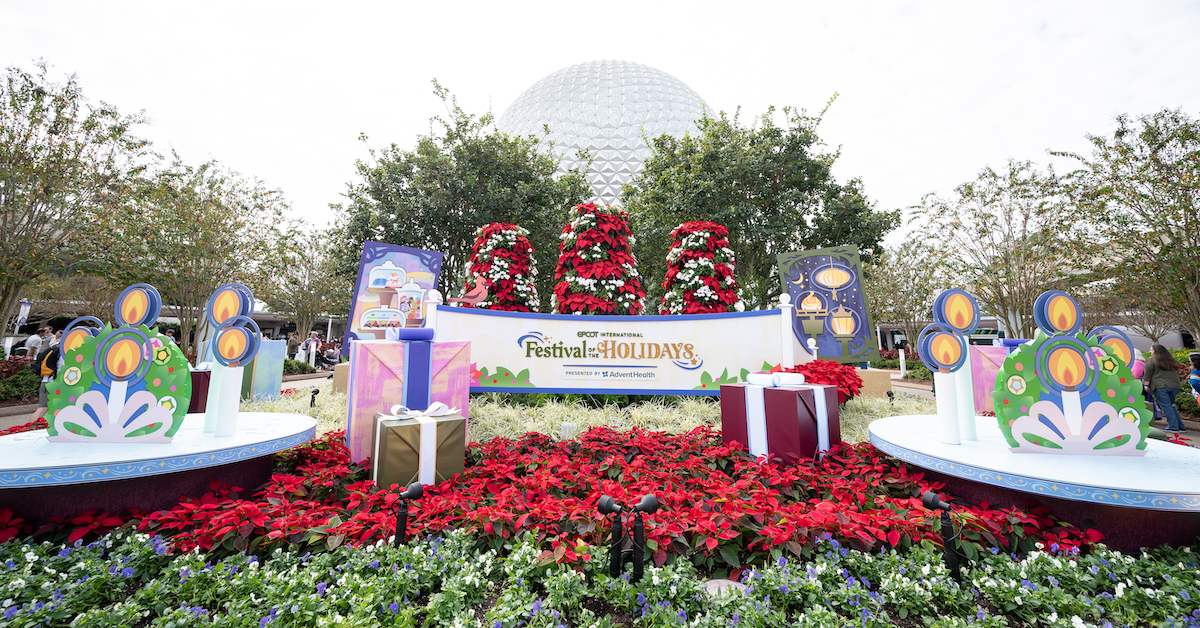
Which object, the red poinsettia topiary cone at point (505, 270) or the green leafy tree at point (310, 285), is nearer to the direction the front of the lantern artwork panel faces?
the red poinsettia topiary cone

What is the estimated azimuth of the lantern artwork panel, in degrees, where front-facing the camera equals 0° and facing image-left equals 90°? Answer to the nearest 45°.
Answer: approximately 0°

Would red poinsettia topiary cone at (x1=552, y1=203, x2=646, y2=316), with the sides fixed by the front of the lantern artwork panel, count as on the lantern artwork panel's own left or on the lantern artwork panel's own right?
on the lantern artwork panel's own right

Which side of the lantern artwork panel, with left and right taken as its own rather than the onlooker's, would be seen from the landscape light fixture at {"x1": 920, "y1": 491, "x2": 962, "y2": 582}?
front

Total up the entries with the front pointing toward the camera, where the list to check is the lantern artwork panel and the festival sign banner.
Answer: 2

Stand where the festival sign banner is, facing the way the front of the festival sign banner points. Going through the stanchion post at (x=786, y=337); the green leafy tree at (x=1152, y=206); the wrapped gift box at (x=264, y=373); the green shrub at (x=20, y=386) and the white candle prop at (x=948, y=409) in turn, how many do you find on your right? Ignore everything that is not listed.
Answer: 2

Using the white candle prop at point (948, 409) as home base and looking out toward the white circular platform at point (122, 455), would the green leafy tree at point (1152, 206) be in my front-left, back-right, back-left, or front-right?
back-right

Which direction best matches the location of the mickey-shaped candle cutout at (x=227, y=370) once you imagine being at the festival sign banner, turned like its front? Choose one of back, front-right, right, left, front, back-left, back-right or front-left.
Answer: front-right

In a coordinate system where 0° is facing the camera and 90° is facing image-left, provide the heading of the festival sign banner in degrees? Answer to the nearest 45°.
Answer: approximately 0°

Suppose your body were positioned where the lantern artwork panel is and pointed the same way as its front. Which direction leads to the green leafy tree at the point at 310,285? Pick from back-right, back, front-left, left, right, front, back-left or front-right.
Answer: right

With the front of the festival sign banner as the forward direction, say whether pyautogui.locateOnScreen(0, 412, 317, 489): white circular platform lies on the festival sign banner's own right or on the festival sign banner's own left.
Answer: on the festival sign banner's own right

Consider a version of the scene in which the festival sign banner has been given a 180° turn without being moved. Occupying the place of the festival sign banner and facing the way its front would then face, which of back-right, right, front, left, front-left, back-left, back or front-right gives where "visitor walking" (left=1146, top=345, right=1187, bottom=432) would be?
right

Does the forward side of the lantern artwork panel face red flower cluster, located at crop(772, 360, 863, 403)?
yes

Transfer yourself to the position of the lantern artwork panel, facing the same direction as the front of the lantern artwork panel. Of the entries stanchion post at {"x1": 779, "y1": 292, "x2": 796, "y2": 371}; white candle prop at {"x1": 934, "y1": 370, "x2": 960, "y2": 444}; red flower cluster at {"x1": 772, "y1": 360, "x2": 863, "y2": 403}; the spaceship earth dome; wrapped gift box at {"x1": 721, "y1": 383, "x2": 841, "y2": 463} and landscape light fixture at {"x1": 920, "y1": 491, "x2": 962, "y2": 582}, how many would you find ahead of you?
5

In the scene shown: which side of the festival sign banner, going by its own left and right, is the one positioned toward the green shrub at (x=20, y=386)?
right

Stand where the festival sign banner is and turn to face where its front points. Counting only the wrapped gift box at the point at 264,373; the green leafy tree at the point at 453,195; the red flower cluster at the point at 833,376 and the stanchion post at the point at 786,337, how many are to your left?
2
